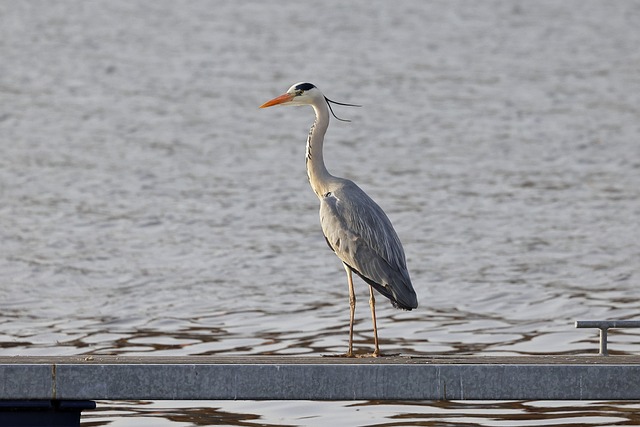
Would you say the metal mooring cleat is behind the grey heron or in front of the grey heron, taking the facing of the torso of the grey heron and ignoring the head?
behind

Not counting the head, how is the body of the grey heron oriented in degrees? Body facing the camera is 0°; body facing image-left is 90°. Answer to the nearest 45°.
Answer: approximately 90°
